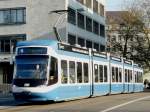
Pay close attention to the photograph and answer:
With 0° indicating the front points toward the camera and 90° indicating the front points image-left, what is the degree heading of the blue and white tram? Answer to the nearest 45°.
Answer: approximately 45°
